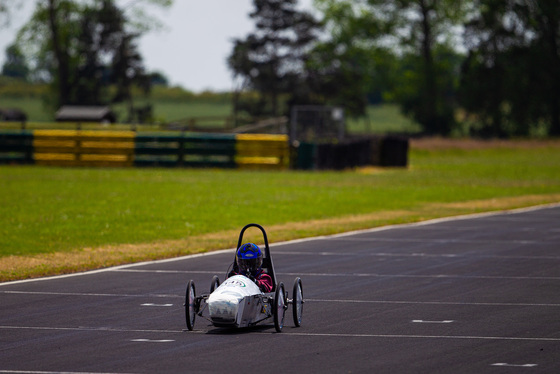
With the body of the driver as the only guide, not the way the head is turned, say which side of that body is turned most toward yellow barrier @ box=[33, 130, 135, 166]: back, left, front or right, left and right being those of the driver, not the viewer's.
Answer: back

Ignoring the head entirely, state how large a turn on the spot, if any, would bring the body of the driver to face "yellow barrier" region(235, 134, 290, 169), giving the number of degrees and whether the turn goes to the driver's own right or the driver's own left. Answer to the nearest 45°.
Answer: approximately 180°

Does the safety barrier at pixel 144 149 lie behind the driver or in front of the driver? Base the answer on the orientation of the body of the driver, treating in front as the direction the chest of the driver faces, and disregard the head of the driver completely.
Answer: behind

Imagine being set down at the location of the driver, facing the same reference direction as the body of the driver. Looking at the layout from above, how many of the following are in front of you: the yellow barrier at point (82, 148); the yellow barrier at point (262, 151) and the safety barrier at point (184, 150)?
0

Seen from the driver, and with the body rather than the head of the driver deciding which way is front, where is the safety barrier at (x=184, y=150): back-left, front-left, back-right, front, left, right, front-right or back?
back

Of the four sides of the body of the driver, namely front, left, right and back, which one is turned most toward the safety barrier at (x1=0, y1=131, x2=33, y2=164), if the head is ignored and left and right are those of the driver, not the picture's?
back

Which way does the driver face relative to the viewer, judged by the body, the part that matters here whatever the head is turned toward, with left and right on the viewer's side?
facing the viewer
